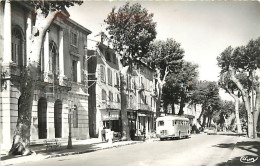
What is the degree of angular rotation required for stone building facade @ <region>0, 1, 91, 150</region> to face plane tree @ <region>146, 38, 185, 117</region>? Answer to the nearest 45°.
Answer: approximately 90° to its left

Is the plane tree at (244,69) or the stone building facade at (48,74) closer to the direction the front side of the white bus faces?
the stone building facade

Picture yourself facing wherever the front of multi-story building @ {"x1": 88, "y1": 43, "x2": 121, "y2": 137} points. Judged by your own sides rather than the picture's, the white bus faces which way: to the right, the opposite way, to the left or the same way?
to the right

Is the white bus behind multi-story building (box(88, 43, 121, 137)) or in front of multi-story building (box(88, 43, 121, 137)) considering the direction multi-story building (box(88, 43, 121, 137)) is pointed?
in front

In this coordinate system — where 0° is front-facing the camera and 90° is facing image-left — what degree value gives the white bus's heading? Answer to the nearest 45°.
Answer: approximately 45°

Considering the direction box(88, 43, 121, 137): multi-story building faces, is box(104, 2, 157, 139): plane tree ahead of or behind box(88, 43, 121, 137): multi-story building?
ahead

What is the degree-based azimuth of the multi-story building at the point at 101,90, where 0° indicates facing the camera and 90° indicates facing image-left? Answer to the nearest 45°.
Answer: approximately 315°

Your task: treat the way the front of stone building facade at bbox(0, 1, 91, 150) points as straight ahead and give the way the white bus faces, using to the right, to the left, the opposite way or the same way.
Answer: to the right

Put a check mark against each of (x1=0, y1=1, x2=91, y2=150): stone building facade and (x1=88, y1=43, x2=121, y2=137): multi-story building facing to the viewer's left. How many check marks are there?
0
